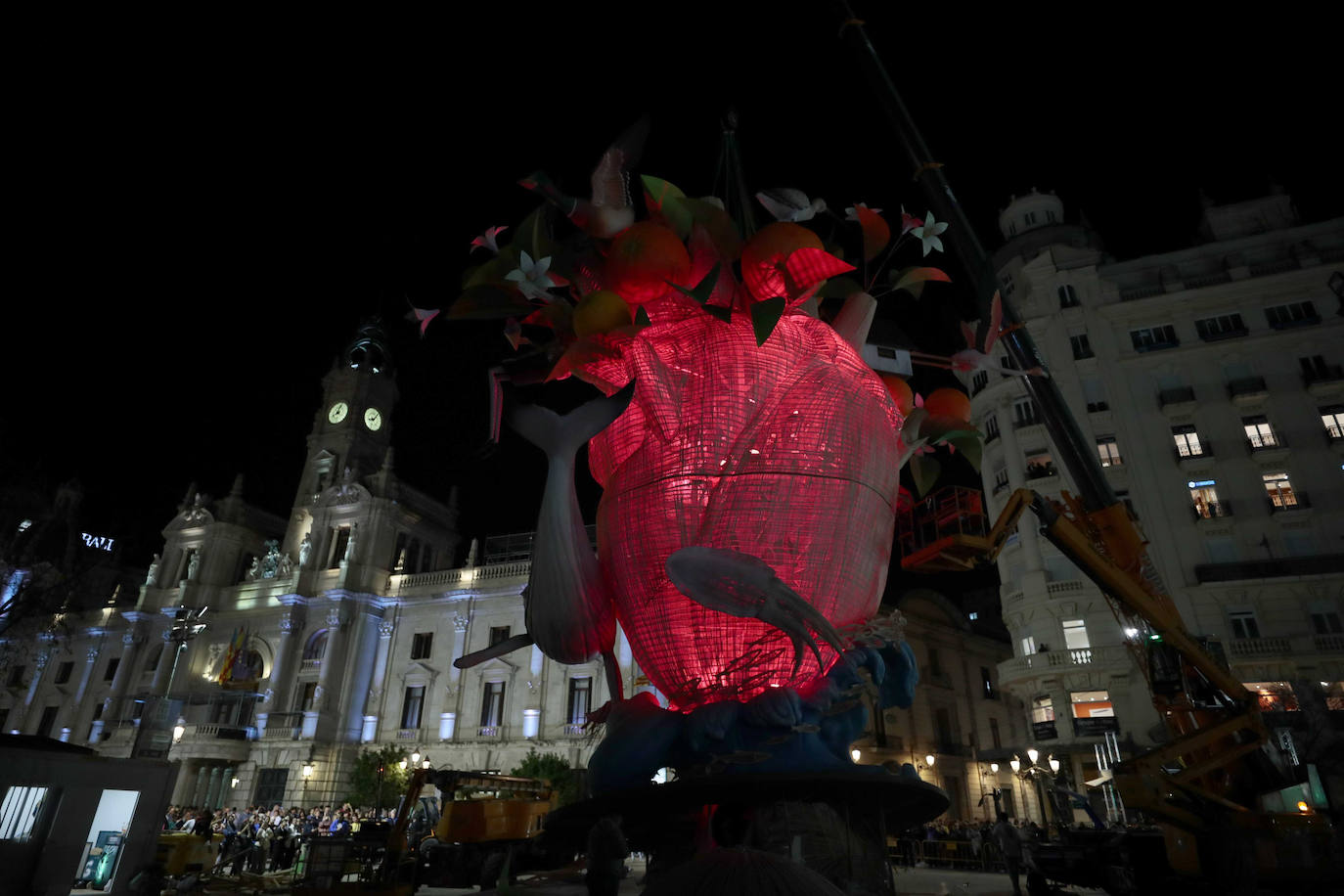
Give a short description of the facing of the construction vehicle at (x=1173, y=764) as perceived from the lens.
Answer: facing to the left of the viewer

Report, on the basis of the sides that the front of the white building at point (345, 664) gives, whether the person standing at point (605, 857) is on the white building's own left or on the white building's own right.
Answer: on the white building's own left

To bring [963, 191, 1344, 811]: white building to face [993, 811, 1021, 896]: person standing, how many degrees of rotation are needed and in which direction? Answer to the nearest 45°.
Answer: approximately 45° to its left

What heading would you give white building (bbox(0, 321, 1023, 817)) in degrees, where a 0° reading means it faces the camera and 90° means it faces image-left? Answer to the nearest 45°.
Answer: approximately 45°

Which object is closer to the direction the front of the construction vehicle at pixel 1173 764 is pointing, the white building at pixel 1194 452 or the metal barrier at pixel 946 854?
the metal barrier

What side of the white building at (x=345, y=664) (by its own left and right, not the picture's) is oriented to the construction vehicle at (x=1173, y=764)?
left

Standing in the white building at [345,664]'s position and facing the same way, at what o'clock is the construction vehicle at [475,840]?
The construction vehicle is roughly at 10 o'clock from the white building.

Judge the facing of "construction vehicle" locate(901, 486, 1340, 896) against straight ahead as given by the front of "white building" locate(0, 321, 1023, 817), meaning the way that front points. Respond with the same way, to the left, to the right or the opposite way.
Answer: to the right
